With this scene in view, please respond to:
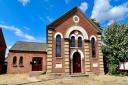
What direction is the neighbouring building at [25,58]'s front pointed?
toward the camera

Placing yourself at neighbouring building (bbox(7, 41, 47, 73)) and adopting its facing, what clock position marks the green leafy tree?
The green leafy tree is roughly at 10 o'clock from the neighbouring building.

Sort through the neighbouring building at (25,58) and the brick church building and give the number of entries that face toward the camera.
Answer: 2
